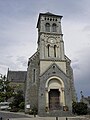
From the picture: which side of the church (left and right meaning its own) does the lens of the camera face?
front
